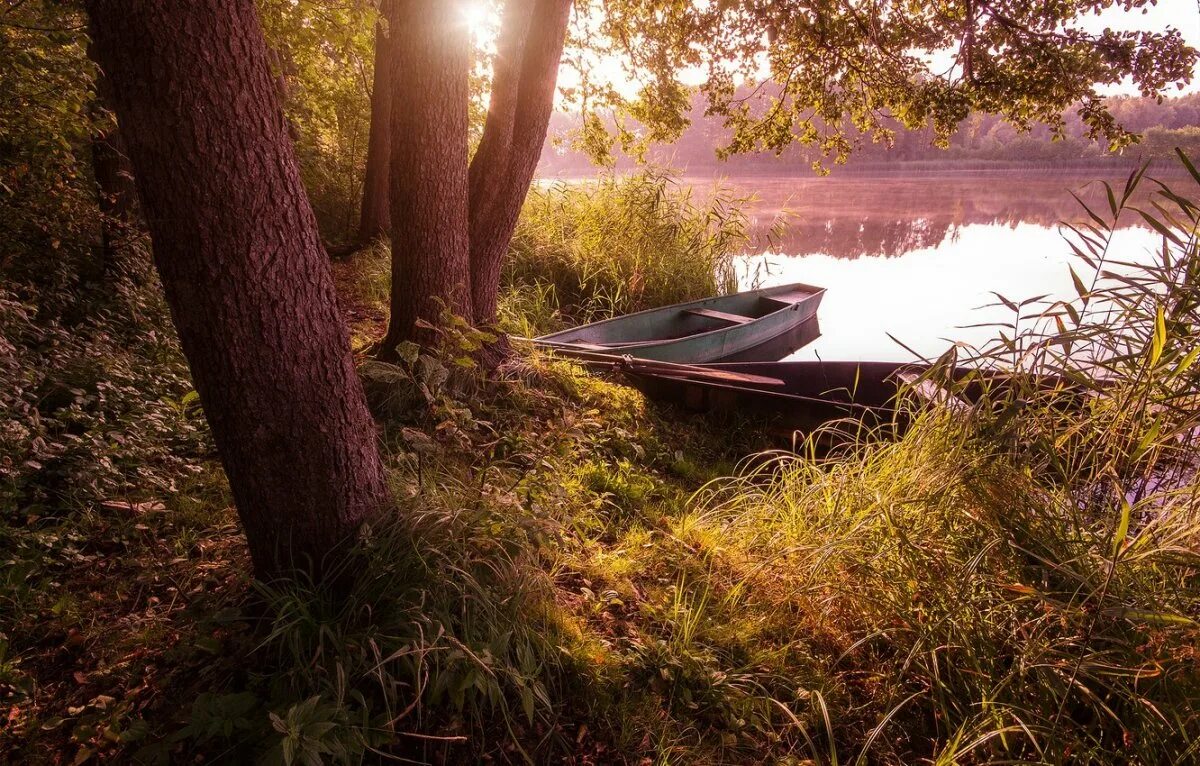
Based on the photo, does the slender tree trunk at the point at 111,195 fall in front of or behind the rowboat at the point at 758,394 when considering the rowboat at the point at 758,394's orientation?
in front

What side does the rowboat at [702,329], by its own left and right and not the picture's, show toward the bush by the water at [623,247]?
right

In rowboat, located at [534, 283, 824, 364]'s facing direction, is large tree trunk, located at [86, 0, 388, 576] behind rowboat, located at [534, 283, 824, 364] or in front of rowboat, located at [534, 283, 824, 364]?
in front

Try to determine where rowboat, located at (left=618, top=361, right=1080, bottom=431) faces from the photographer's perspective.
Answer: facing to the left of the viewer

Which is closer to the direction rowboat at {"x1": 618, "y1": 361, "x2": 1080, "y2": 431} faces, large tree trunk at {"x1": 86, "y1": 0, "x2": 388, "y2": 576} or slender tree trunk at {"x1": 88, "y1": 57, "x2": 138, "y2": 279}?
the slender tree trunk

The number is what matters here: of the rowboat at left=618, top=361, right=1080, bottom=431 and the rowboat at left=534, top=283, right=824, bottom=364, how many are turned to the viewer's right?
0
